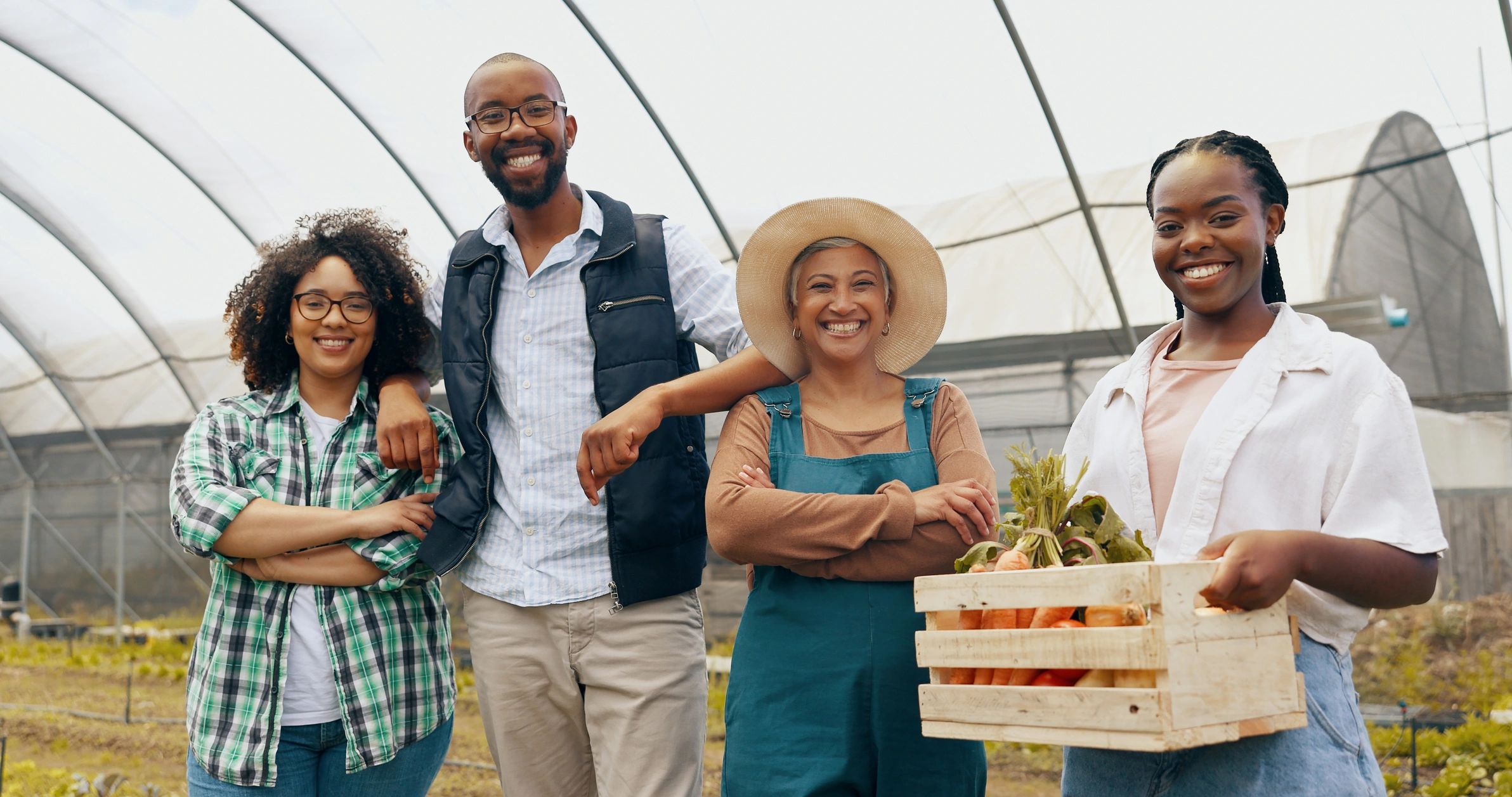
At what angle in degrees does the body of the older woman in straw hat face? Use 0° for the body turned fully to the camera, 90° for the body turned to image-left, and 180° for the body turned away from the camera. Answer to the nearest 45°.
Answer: approximately 0°

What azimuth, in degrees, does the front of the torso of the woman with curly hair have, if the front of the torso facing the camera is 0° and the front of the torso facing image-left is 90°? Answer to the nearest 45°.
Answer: approximately 0°

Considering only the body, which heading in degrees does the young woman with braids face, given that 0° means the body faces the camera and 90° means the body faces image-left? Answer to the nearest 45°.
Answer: approximately 45°

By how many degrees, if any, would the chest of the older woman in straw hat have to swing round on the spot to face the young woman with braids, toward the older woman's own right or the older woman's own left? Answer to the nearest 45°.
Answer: approximately 45° to the older woman's own left

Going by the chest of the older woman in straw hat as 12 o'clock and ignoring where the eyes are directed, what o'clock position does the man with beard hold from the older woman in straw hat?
The man with beard is roughly at 4 o'clock from the older woman in straw hat.

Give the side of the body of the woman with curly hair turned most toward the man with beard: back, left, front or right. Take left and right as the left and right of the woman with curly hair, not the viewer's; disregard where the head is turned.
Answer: left

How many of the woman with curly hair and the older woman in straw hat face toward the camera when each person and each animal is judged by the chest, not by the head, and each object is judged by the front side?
2

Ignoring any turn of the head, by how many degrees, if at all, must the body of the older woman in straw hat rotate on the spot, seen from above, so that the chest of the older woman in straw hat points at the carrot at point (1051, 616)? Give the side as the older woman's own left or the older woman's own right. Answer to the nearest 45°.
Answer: approximately 45° to the older woman's own left

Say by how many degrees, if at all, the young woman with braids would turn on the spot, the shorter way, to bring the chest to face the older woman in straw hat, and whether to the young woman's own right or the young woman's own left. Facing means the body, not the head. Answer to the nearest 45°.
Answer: approximately 45° to the young woman's own right
